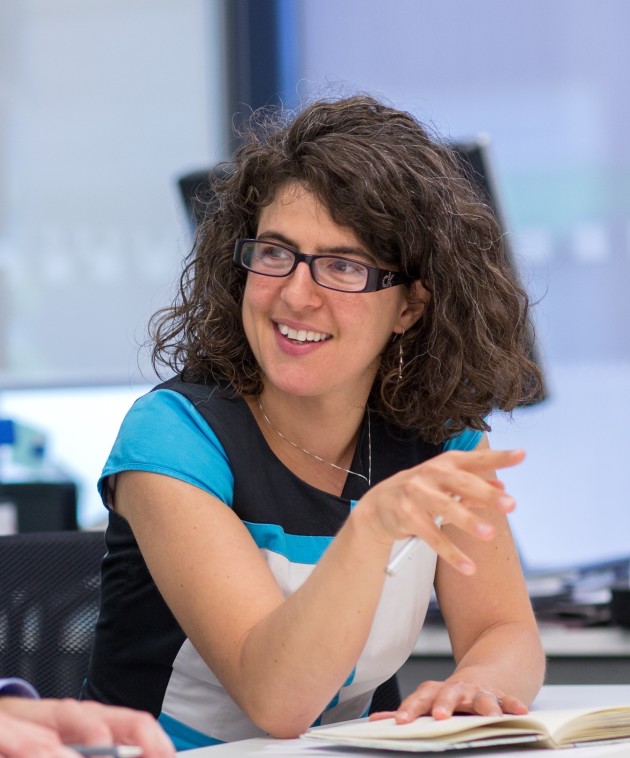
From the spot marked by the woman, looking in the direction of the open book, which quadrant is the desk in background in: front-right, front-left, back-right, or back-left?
back-left

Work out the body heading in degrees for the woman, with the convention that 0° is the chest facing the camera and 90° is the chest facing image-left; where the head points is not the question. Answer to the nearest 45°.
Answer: approximately 315°
